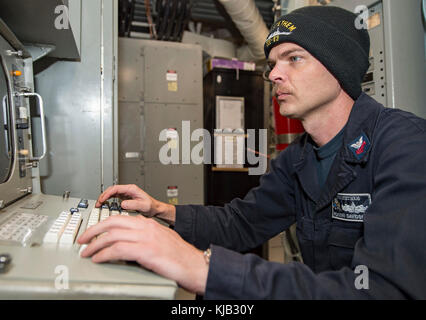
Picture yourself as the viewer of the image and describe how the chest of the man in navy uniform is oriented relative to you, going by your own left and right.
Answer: facing the viewer and to the left of the viewer

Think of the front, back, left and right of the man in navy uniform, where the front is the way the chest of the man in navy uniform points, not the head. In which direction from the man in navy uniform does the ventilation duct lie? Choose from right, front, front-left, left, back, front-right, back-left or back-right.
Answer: back-right
